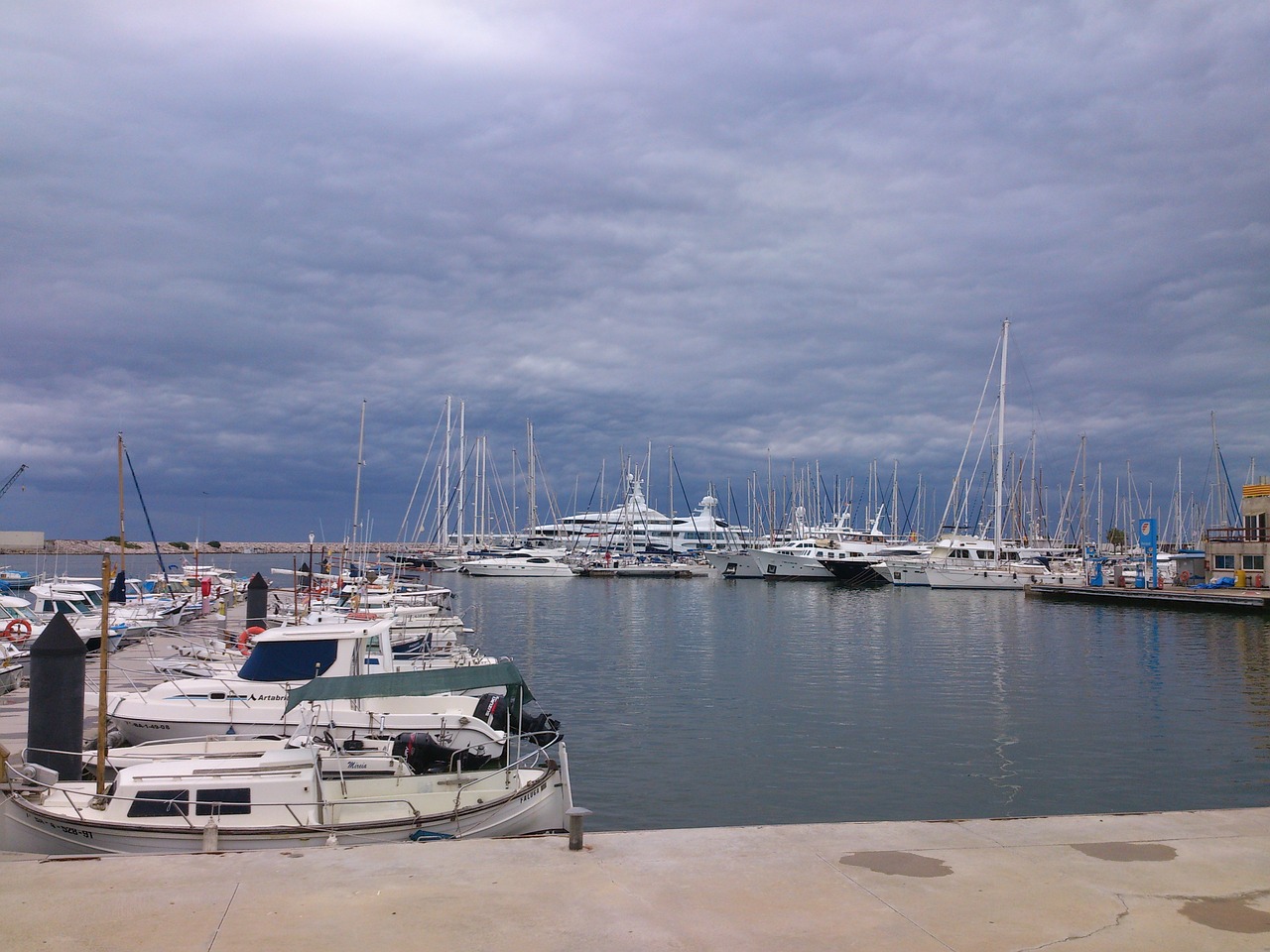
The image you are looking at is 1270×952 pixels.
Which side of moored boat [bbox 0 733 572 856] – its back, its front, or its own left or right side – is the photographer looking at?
left

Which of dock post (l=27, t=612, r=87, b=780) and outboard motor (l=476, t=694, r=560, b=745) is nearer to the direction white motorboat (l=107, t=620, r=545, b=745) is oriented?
the dock post

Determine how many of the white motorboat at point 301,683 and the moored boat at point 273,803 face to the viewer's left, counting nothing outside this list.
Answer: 2

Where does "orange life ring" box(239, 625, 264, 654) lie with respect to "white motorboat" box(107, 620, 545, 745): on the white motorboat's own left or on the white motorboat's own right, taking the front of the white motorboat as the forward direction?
on the white motorboat's own right

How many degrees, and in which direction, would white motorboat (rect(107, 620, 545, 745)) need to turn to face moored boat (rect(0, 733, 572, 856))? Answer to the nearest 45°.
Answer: approximately 90° to its left

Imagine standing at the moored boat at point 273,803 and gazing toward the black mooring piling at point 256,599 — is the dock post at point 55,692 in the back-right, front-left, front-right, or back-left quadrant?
front-left

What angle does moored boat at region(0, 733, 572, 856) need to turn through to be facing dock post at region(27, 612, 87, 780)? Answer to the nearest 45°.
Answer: approximately 45° to its right

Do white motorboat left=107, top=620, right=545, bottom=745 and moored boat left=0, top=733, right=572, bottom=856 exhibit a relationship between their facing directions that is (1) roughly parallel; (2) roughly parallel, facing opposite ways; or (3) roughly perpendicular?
roughly parallel

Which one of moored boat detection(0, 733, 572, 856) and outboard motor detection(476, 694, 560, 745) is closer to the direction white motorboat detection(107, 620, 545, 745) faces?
the moored boat

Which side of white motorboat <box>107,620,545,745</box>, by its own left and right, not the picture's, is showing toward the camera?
left

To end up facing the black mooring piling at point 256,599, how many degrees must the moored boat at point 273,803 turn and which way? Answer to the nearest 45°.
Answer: approximately 90° to its right
